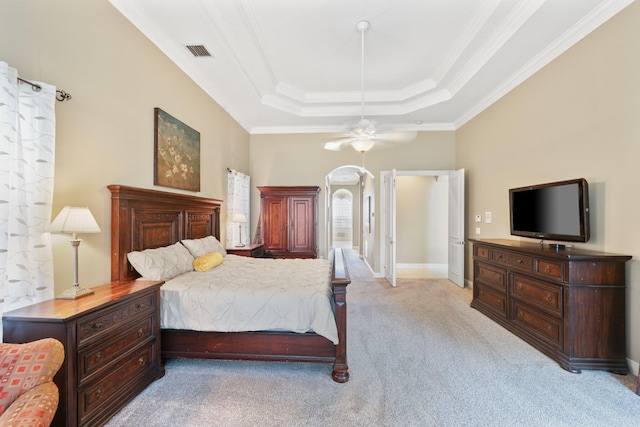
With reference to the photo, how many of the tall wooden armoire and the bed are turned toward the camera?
1

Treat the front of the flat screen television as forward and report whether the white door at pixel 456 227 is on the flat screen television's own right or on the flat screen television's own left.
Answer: on the flat screen television's own right

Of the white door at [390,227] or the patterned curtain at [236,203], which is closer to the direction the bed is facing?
the white door

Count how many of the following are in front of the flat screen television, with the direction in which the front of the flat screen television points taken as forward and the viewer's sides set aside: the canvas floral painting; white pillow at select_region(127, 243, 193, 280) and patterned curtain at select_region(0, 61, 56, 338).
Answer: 3

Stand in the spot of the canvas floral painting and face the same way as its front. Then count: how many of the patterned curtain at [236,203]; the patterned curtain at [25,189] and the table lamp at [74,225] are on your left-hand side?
1

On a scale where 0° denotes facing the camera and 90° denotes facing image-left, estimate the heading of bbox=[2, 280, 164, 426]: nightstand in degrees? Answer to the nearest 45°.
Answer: approximately 315°

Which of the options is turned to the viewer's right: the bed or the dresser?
the bed

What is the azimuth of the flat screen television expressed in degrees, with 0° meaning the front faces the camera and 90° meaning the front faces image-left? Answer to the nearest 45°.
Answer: approximately 45°

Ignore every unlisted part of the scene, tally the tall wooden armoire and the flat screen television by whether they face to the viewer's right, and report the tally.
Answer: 0

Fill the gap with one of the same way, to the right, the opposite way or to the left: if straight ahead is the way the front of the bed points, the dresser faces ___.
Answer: the opposite way

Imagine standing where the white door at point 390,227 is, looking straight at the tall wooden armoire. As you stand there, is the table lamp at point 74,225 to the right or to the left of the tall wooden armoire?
left
